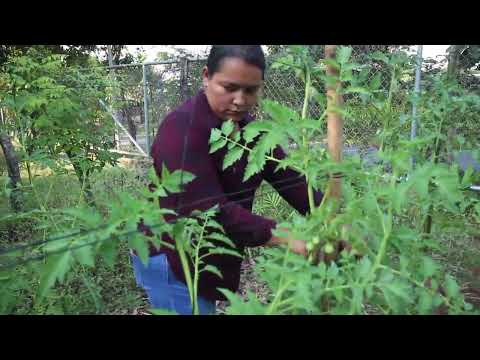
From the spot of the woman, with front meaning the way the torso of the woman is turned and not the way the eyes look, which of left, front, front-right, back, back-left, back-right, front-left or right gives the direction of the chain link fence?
back-left

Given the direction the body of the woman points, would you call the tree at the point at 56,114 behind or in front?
behind

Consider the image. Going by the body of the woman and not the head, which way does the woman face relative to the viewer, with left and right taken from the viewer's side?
facing the viewer and to the right of the viewer
